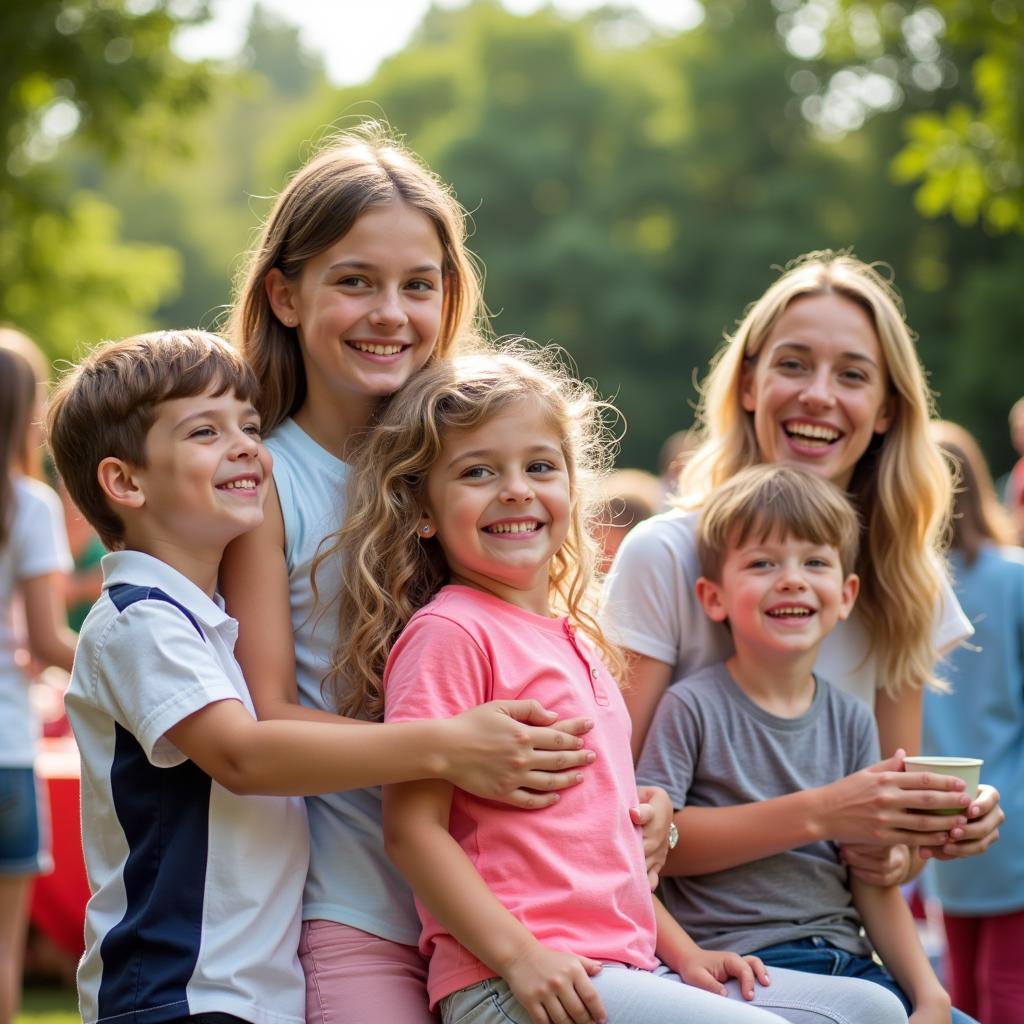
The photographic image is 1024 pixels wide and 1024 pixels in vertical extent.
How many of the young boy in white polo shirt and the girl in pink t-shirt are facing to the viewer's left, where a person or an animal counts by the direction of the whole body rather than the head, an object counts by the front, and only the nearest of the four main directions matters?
0

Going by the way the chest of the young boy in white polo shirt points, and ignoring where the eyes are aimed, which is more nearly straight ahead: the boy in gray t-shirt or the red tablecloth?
the boy in gray t-shirt

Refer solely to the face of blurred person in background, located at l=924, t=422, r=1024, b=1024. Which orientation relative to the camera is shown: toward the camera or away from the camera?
away from the camera

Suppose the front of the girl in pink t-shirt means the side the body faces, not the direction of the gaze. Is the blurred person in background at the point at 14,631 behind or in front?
behind

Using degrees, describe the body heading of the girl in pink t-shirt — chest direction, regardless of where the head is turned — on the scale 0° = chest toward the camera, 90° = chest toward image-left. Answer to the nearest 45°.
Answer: approximately 315°

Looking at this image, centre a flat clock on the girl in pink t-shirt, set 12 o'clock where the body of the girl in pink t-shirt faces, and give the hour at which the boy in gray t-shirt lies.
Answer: The boy in gray t-shirt is roughly at 9 o'clock from the girl in pink t-shirt.

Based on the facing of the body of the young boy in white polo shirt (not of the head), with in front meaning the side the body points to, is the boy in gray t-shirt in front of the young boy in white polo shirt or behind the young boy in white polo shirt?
in front

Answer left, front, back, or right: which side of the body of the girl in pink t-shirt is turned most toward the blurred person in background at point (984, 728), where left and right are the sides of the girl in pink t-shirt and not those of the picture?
left

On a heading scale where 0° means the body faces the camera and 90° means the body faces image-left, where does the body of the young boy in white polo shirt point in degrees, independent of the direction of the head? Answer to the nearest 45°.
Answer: approximately 270°

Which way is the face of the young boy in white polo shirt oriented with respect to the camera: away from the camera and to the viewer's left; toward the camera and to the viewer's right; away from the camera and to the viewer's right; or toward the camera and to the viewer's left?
toward the camera and to the viewer's right
